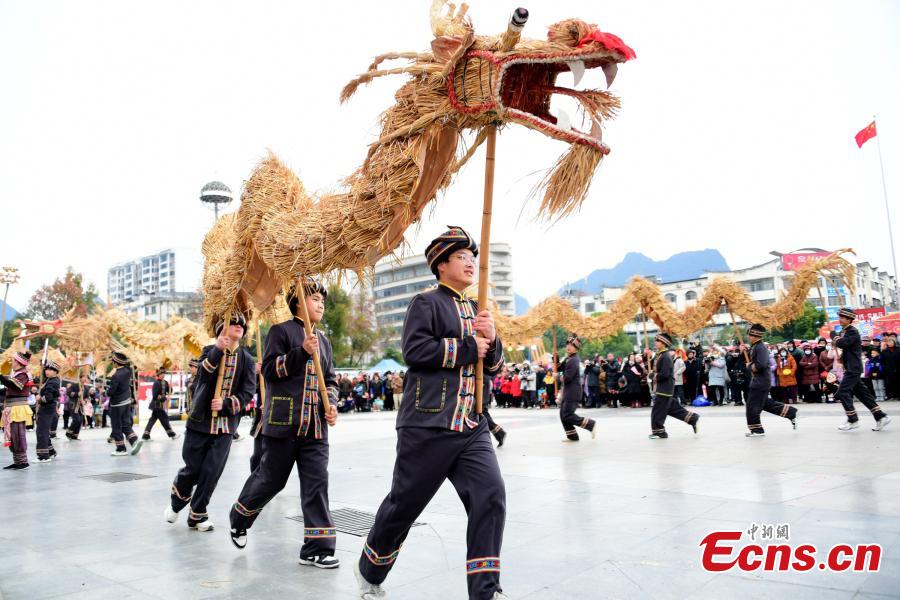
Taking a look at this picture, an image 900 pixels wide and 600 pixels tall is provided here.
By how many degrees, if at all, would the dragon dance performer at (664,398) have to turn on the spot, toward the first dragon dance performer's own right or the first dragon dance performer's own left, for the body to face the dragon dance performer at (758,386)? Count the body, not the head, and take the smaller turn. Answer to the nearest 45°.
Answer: approximately 180°

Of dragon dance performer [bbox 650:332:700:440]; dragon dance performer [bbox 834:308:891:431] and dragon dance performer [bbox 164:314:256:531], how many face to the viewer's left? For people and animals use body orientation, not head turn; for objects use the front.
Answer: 2

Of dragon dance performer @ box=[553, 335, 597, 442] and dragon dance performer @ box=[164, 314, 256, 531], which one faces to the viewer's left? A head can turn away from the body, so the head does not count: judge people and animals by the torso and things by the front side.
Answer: dragon dance performer @ box=[553, 335, 597, 442]

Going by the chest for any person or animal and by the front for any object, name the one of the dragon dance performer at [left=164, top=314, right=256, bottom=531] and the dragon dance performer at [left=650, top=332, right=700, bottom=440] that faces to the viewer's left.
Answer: the dragon dance performer at [left=650, top=332, right=700, bottom=440]

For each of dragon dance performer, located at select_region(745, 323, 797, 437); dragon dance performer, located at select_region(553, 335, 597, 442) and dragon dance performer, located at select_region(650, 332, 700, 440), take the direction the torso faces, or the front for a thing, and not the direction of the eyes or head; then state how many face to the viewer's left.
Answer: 3

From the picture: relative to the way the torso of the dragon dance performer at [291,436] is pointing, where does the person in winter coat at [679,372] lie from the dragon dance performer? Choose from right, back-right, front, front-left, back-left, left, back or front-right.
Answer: left

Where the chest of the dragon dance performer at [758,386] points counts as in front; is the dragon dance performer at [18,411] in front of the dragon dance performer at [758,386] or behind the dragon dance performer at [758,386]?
in front

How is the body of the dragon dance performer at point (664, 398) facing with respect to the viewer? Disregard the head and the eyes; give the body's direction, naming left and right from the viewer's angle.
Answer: facing to the left of the viewer

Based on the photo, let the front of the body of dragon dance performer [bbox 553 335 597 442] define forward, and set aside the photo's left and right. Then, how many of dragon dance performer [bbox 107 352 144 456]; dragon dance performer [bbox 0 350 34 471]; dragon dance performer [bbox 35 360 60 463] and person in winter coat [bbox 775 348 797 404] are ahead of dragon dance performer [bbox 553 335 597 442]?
3

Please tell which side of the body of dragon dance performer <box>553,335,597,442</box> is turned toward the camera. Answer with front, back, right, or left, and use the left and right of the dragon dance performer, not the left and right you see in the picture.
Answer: left
